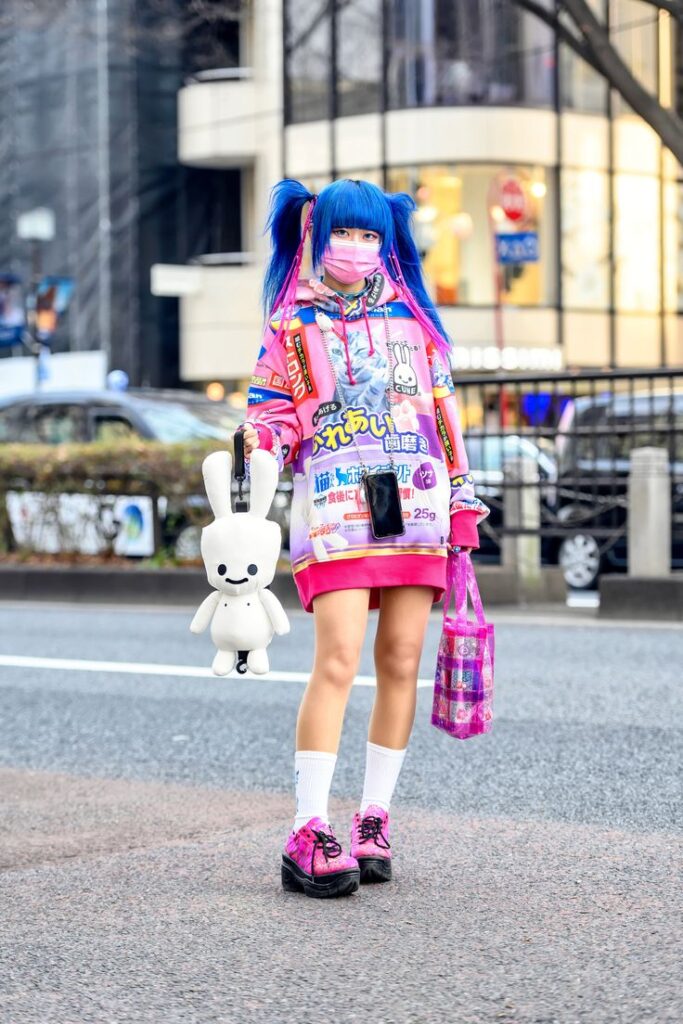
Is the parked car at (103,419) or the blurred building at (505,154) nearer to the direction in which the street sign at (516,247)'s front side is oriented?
the parked car

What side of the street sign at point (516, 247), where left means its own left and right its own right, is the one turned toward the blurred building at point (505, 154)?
back

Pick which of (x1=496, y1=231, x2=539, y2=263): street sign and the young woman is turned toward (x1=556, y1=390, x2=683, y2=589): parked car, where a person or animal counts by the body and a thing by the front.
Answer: the street sign

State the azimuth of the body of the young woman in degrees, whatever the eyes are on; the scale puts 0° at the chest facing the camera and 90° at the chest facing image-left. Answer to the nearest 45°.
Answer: approximately 0°

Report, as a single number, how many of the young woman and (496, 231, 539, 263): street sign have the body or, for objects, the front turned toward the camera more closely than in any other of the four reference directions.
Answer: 2

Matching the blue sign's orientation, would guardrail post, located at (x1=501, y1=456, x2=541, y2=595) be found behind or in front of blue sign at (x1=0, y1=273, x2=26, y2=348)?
in front

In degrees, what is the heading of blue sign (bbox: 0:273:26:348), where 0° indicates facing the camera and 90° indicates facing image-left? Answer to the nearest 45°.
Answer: approximately 0°

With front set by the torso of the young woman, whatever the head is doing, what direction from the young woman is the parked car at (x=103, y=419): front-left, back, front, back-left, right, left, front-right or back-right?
back

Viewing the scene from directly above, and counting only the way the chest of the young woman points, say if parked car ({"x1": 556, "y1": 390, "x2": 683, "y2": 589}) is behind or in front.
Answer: behind
